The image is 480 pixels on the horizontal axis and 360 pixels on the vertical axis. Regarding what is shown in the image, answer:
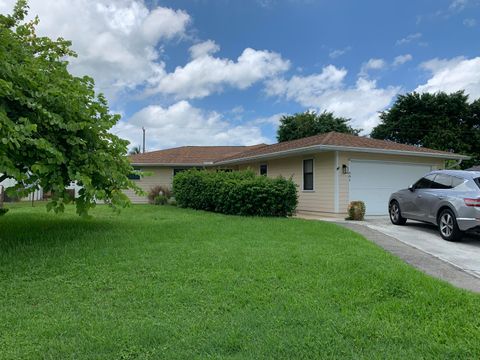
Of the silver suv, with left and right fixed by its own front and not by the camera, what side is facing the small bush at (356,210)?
front

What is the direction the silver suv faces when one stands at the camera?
facing away from the viewer and to the left of the viewer

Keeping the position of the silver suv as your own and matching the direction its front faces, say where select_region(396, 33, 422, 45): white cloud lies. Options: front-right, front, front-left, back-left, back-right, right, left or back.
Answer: front-right

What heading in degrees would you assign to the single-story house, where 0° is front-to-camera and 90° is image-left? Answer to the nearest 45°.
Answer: approximately 315°

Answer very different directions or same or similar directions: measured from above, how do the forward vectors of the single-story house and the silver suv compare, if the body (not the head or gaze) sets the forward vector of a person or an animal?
very different directions

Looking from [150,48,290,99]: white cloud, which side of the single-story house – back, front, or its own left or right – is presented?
back
